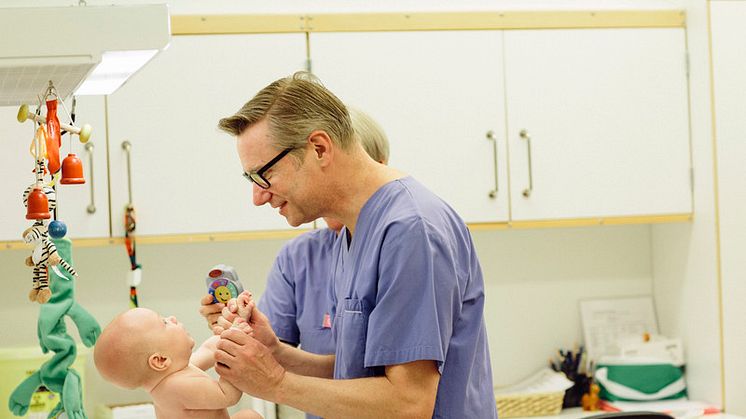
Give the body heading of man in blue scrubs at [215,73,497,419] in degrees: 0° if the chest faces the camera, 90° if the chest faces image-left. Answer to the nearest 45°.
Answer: approximately 90°

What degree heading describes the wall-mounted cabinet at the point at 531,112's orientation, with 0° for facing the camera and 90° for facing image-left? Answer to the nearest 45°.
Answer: approximately 0°

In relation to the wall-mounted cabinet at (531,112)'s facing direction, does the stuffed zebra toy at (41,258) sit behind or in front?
in front

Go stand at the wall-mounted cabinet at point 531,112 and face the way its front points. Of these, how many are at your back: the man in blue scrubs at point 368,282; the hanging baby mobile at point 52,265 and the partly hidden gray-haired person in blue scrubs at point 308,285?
0

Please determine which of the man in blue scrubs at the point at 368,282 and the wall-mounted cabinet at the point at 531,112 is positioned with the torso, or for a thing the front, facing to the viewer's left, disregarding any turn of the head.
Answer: the man in blue scrubs

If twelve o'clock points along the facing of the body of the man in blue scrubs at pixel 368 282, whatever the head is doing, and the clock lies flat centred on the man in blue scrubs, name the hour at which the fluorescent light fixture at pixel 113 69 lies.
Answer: The fluorescent light fixture is roughly at 11 o'clock from the man in blue scrubs.

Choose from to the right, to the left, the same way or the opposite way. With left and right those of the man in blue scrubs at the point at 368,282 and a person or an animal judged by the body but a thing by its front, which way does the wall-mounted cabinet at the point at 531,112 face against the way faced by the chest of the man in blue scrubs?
to the left

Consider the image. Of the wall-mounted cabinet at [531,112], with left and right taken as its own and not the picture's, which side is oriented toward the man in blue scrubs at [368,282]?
front

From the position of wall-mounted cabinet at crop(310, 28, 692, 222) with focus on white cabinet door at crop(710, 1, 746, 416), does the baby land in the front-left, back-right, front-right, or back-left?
back-right

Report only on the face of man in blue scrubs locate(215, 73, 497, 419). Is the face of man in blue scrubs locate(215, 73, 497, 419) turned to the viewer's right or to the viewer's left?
to the viewer's left

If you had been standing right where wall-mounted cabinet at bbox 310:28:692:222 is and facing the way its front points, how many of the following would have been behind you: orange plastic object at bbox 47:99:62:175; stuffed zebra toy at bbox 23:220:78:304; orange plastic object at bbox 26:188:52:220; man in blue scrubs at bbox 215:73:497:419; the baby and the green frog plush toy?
0

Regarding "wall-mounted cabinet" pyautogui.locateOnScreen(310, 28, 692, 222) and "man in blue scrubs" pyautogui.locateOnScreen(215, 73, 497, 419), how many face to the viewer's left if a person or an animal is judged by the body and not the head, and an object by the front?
1

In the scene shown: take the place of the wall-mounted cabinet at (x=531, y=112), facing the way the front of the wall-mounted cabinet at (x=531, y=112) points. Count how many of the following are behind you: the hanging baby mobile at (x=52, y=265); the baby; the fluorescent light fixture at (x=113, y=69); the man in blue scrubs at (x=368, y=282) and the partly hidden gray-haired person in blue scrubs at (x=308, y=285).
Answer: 0
